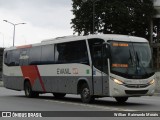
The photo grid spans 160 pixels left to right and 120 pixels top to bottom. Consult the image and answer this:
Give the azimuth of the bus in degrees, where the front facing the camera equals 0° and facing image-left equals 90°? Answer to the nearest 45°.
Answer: approximately 315°
